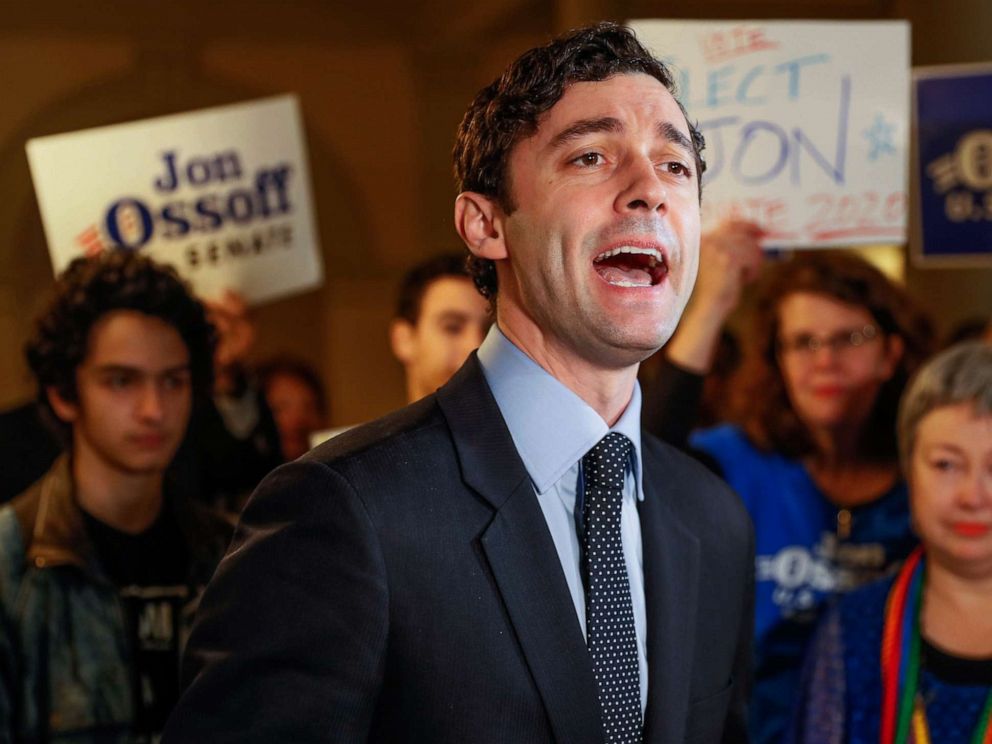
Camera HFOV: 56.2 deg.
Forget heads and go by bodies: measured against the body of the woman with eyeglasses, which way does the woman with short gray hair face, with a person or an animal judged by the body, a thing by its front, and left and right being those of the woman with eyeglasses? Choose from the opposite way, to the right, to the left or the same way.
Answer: the same way

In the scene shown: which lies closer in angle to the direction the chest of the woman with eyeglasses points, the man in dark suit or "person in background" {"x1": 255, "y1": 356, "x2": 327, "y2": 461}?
the man in dark suit

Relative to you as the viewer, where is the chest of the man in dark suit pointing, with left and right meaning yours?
facing the viewer and to the right of the viewer

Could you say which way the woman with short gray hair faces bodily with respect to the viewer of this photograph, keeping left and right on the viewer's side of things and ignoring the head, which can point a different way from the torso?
facing the viewer

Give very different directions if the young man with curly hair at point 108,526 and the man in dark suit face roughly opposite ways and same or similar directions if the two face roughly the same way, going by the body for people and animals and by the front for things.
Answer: same or similar directions

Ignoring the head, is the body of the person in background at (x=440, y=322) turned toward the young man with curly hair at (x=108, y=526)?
no

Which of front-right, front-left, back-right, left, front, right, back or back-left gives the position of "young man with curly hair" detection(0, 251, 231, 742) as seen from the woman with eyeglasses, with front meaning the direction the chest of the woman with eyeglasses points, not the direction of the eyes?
front-right

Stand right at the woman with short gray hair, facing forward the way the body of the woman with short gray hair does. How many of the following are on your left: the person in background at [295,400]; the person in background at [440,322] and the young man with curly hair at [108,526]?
0

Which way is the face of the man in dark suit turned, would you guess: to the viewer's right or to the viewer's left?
to the viewer's right

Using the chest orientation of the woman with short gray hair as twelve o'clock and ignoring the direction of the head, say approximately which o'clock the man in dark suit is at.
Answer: The man in dark suit is roughly at 1 o'clock from the woman with short gray hair.

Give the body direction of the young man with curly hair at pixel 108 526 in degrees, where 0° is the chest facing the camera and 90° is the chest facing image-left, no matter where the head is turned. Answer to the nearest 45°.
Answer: approximately 315°
